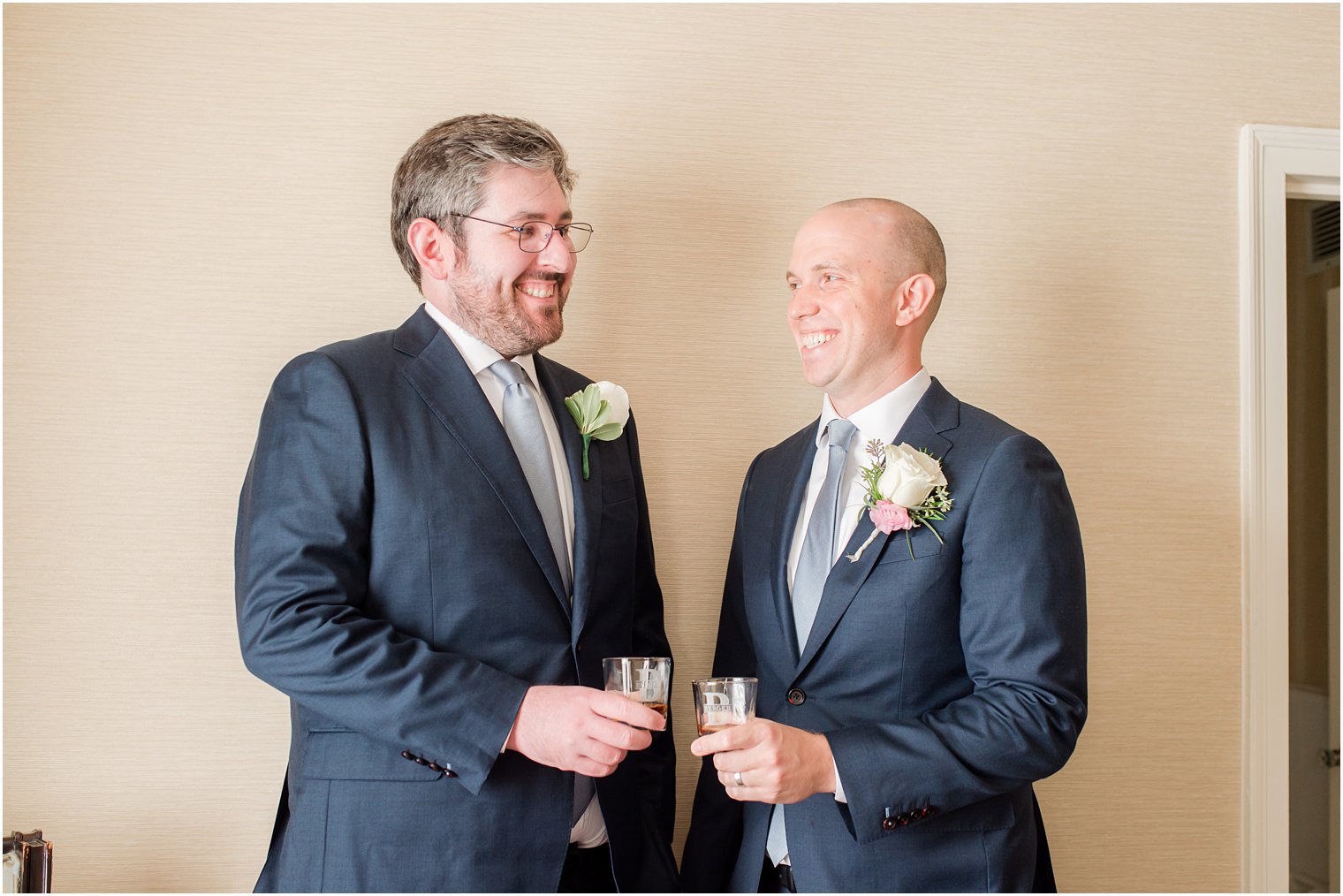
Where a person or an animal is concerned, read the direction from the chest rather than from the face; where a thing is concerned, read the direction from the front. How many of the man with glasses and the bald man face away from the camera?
0

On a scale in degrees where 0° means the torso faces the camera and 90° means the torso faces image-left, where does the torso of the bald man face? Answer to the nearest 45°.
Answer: approximately 45°

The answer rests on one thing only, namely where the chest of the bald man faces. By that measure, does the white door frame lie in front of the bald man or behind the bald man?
behind

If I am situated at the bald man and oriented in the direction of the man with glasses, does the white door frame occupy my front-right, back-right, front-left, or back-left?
back-right

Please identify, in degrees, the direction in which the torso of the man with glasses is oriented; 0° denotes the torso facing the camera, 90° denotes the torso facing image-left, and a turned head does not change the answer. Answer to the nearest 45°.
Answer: approximately 315°

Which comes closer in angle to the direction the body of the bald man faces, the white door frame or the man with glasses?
the man with glasses

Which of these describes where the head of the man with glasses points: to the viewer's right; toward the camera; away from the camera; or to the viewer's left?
to the viewer's right

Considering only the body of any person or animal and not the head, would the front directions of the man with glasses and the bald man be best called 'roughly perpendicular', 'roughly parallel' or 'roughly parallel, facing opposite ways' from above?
roughly perpendicular
